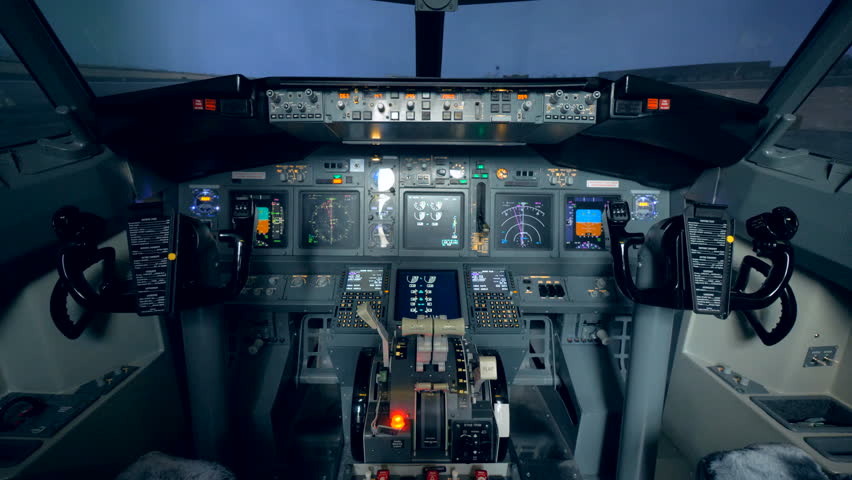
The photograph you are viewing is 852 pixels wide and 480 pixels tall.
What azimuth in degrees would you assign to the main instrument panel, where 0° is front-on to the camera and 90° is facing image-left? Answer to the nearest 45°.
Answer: approximately 0°
